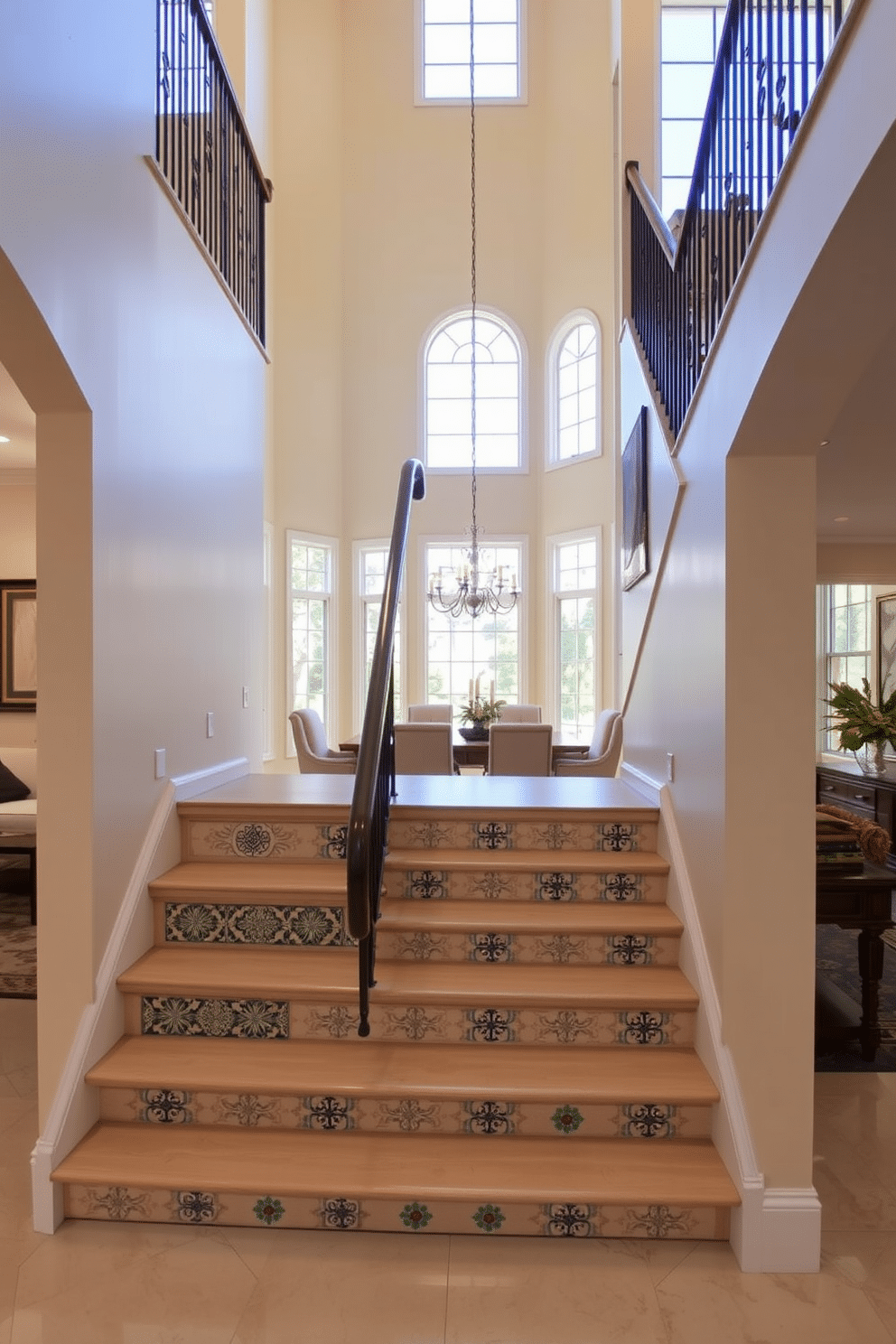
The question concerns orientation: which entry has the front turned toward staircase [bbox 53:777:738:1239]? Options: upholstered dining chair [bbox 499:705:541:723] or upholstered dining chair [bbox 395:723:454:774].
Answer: upholstered dining chair [bbox 499:705:541:723]

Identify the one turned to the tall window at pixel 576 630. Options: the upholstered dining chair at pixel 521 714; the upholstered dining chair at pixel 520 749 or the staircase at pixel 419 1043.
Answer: the upholstered dining chair at pixel 520 749

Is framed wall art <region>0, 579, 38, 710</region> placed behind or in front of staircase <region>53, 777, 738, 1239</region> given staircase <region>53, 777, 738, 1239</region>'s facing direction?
behind

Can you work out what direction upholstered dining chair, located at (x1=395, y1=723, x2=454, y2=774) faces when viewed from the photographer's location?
facing away from the viewer

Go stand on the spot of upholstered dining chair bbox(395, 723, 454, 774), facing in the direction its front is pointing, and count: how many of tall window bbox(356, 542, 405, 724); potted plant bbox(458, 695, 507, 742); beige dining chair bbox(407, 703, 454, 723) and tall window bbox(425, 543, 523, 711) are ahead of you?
4

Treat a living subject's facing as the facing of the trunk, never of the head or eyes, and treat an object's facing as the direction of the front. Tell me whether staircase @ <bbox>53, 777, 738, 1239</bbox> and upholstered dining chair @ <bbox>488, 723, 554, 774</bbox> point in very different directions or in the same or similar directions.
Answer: very different directions

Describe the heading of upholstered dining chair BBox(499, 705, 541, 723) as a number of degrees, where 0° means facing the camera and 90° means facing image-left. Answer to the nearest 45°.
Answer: approximately 0°

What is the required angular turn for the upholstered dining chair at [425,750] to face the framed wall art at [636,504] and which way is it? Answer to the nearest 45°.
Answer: approximately 135° to its right

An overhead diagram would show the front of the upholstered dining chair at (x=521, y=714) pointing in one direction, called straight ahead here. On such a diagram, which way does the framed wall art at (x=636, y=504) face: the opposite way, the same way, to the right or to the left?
to the right

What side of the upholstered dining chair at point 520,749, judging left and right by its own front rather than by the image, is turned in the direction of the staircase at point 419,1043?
back

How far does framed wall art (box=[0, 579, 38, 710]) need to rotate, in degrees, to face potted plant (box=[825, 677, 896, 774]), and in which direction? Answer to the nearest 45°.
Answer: approximately 45° to its left
